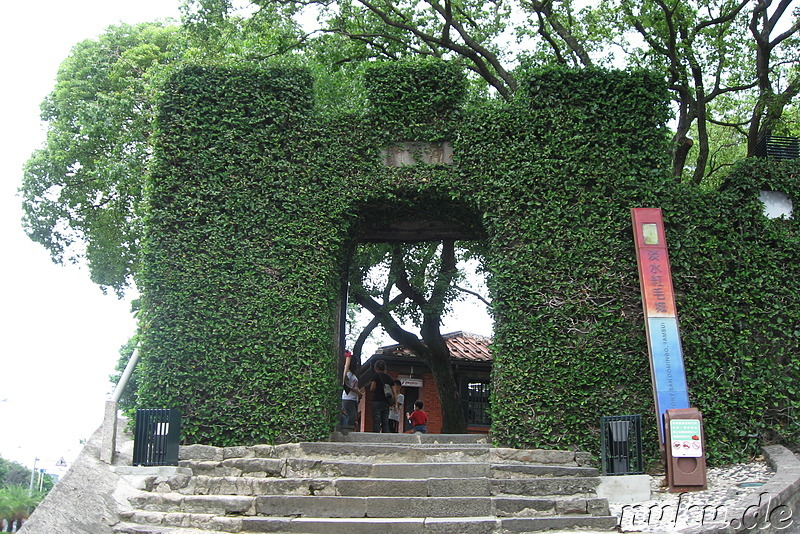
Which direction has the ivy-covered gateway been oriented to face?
toward the camera

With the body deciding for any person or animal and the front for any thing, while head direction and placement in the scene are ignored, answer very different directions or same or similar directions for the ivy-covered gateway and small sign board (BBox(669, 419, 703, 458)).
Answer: same or similar directions

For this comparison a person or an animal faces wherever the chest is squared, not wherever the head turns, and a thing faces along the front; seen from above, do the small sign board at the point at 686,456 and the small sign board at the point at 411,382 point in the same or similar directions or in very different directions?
same or similar directions

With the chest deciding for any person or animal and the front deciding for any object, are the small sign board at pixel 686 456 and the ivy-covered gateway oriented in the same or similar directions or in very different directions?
same or similar directions

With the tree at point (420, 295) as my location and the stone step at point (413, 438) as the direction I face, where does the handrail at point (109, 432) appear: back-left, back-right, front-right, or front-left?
front-right

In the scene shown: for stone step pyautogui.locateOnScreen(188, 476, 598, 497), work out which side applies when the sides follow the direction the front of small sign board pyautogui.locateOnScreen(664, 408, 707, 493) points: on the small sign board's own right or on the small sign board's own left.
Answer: on the small sign board's own right

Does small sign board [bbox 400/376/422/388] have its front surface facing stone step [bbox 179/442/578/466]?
yes

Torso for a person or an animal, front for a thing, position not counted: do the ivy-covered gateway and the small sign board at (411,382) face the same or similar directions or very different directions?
same or similar directions

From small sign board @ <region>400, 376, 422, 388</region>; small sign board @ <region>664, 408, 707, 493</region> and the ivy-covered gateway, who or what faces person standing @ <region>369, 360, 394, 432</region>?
small sign board @ <region>400, 376, 422, 388</region>

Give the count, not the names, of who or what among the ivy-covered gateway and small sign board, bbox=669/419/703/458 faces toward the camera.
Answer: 2

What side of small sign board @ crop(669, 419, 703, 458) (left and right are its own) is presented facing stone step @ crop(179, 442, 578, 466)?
right

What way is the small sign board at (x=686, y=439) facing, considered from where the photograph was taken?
facing the viewer

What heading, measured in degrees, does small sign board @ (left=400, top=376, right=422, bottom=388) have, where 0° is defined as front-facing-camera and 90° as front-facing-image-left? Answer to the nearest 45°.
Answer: approximately 0°
